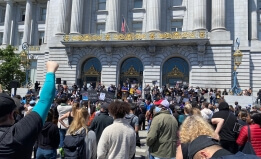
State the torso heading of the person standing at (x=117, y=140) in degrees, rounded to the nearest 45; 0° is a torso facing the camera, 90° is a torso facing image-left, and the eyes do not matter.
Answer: approximately 180°

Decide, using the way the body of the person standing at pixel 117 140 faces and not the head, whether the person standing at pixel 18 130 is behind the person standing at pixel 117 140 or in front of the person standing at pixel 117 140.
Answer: behind

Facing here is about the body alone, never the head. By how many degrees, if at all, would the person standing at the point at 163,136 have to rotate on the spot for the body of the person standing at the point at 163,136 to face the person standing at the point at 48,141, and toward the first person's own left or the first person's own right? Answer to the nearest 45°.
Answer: approximately 45° to the first person's own left

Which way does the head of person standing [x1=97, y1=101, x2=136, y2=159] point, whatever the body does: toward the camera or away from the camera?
away from the camera

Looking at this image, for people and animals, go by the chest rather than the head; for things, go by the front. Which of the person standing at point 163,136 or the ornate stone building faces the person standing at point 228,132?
the ornate stone building

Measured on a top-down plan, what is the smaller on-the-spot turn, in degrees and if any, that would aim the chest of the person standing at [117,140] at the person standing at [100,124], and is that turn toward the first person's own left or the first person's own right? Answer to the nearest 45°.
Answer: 0° — they already face them

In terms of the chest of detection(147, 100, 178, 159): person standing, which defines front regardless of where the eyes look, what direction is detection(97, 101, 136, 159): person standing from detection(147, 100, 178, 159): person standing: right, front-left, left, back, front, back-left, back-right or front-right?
left

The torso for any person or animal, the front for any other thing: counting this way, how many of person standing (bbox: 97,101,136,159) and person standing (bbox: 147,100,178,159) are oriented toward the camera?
0

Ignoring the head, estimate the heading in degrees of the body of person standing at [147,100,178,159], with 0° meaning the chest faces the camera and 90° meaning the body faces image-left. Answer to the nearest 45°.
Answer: approximately 135°

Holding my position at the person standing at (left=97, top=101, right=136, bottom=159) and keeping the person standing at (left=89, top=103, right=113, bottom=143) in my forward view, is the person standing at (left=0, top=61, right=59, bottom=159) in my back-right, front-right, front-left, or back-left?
back-left

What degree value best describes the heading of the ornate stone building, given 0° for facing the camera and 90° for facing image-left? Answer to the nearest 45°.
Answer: approximately 0°
